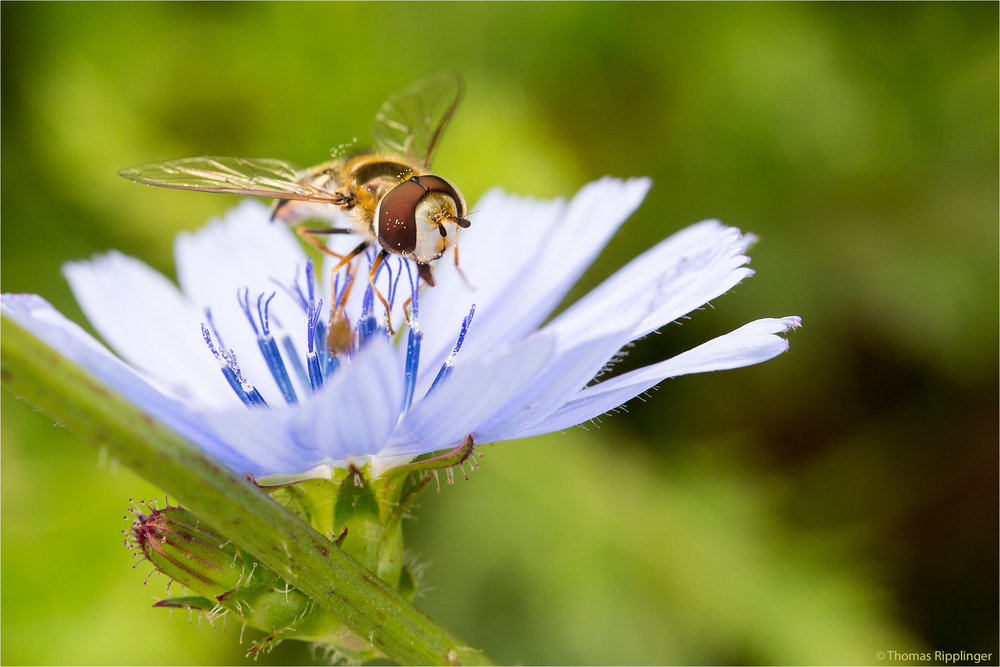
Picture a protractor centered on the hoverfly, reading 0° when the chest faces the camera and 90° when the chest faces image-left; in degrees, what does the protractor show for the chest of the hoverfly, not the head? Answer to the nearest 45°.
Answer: approximately 315°

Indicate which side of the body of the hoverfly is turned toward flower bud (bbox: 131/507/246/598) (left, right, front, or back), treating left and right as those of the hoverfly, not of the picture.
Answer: right

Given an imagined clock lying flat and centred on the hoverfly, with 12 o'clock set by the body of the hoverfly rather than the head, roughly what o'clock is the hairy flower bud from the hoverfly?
The hairy flower bud is roughly at 2 o'clock from the hoverfly.
